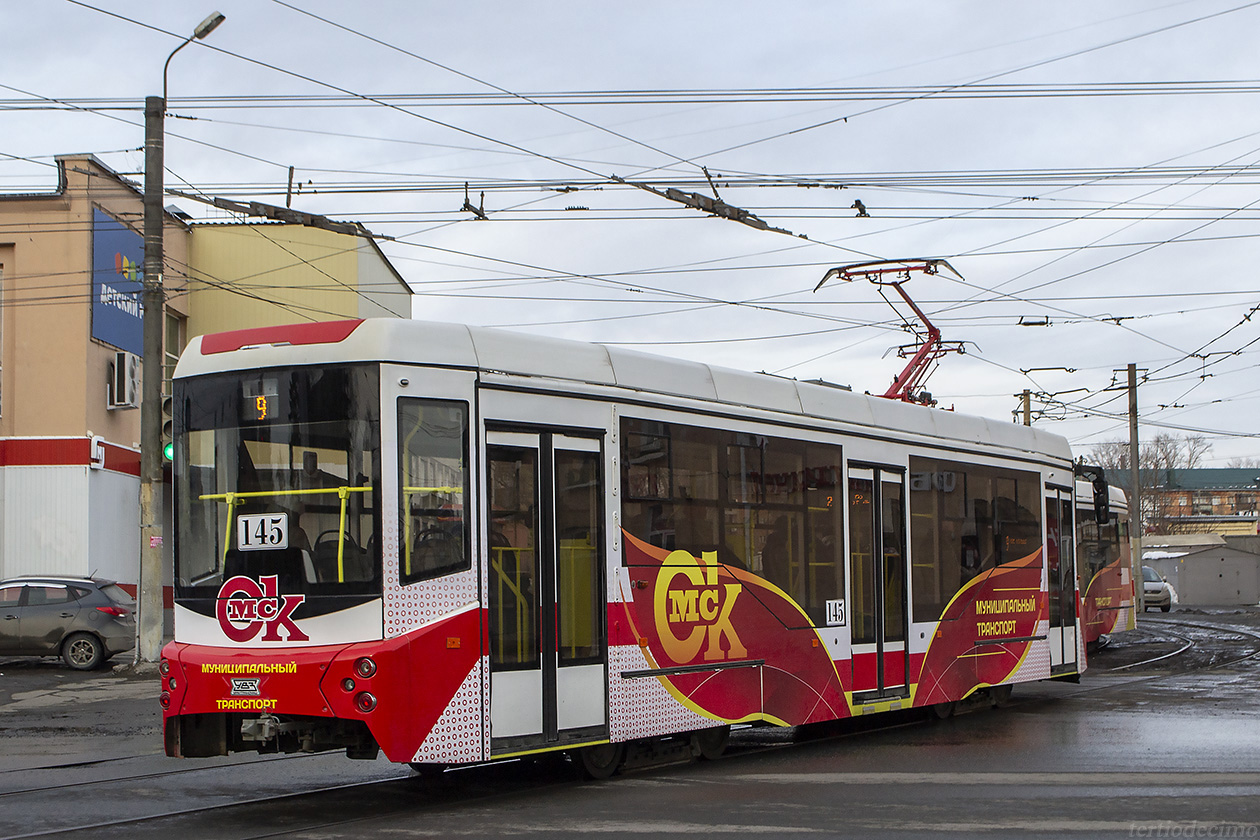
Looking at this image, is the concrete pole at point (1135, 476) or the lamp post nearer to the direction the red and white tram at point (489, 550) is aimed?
the concrete pole

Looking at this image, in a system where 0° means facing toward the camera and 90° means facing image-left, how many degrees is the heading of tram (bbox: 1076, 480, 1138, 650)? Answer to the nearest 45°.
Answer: approximately 45°

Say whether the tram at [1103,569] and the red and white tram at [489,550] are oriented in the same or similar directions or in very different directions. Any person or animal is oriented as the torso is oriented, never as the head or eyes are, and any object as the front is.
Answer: very different directions

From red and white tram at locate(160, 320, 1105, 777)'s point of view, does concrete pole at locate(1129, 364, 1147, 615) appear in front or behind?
in front

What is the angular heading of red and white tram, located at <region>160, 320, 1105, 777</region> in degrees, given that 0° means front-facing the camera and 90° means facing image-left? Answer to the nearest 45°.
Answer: approximately 225°

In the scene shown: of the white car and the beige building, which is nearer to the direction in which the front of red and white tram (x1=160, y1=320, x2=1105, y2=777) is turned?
the beige building

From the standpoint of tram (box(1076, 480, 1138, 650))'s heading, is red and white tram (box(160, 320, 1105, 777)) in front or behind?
in front

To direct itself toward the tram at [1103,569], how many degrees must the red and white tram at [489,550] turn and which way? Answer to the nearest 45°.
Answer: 0° — it already faces it
